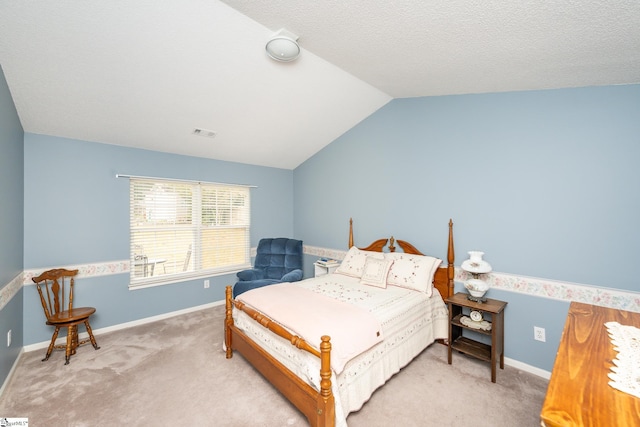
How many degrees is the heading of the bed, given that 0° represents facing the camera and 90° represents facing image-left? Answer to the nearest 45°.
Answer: approximately 45°

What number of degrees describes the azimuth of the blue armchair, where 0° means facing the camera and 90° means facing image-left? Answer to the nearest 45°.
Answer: approximately 45°

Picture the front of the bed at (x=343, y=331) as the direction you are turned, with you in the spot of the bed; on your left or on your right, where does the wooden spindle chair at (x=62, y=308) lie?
on your right

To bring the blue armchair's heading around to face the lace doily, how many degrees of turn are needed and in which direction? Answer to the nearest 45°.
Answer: approximately 45° to its left

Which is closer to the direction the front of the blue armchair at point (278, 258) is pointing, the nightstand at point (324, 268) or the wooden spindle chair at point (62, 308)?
the wooden spindle chair

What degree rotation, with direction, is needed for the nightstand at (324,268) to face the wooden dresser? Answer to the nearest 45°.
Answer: approximately 45° to its left

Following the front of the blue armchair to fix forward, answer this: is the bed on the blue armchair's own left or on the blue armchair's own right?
on the blue armchair's own left

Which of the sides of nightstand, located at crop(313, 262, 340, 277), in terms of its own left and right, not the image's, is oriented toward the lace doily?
left
